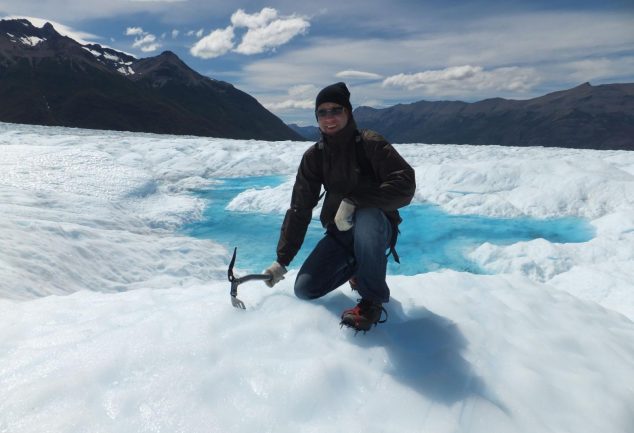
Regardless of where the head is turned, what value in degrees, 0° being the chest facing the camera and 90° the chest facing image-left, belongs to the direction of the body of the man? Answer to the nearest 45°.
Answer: approximately 45°
